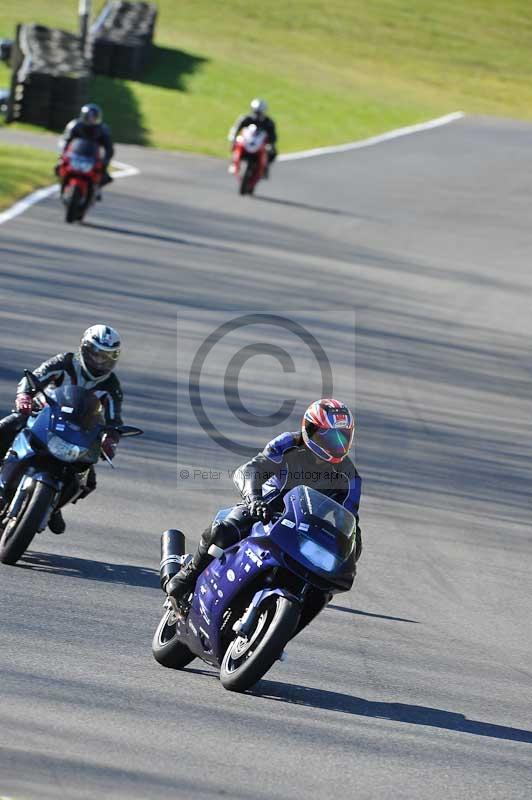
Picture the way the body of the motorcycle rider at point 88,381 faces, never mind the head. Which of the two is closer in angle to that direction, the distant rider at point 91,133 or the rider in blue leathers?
the rider in blue leathers

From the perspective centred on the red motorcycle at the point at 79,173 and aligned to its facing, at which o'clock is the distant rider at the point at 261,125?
The distant rider is roughly at 7 o'clock from the red motorcycle.

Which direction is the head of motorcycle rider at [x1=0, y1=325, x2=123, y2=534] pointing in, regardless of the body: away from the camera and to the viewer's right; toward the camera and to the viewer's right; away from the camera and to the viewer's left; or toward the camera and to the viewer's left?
toward the camera and to the viewer's right

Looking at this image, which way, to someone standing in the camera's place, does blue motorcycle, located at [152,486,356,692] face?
facing the viewer and to the right of the viewer

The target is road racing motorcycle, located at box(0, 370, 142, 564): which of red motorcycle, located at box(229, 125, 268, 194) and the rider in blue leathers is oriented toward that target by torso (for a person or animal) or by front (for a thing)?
the red motorcycle

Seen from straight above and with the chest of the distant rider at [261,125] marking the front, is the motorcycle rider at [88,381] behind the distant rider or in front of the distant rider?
in front

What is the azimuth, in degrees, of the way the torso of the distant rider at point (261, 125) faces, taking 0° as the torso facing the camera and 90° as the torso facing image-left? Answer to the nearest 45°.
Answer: approximately 0°

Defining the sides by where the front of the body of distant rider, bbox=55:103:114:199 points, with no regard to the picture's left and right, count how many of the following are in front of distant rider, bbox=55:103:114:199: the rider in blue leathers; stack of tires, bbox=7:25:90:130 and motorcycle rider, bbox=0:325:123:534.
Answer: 2

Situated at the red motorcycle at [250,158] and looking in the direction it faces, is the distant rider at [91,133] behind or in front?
in front
